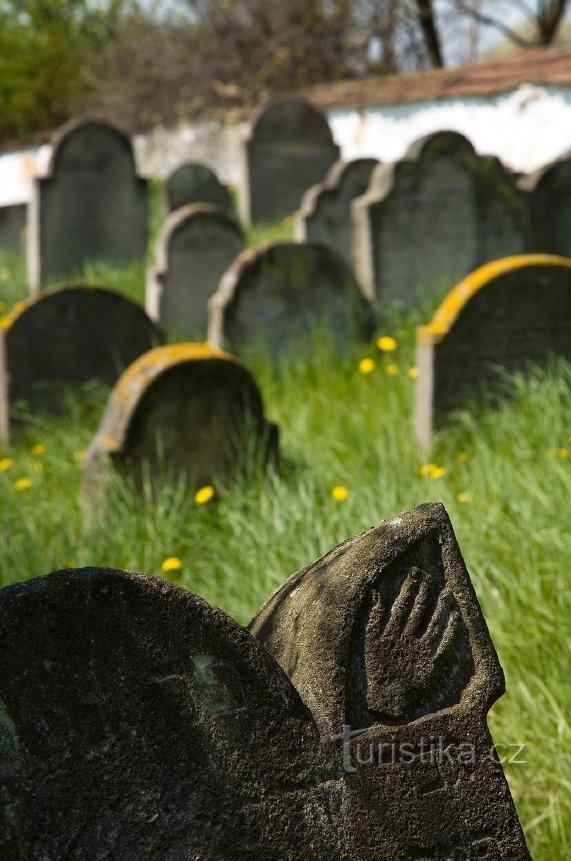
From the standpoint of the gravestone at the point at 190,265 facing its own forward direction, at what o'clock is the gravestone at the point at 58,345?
the gravestone at the point at 58,345 is roughly at 2 o'clock from the gravestone at the point at 190,265.

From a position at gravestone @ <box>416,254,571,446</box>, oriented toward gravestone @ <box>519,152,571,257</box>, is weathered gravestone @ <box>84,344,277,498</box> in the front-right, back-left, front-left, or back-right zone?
back-left

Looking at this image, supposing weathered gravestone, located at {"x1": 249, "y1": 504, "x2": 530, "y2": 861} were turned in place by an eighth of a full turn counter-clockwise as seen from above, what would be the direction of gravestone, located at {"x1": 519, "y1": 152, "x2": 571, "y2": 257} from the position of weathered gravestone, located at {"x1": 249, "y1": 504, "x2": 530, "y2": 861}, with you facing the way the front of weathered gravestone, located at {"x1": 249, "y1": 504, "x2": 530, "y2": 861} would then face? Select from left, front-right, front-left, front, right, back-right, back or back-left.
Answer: left

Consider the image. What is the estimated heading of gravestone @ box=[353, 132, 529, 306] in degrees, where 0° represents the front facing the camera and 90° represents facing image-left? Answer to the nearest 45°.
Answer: approximately 315°

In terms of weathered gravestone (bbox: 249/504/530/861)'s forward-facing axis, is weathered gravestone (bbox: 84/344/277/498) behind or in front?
behind

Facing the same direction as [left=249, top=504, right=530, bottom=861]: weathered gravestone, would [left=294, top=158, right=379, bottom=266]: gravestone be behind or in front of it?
behind

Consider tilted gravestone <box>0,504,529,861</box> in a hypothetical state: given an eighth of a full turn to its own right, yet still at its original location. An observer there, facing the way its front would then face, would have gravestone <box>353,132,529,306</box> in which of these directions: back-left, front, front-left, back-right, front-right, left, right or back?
back

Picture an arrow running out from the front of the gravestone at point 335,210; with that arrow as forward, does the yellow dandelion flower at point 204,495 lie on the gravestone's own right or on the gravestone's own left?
on the gravestone's own right

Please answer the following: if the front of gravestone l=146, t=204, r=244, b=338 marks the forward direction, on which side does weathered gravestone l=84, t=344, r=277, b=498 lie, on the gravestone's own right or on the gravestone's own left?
on the gravestone's own right
